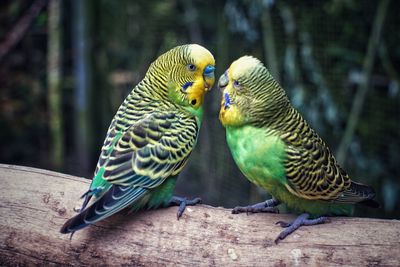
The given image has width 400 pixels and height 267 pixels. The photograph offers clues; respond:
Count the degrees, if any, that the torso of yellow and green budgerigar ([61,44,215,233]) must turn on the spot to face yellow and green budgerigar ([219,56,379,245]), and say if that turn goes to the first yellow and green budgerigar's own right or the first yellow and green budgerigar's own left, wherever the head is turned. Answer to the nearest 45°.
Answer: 0° — it already faces it

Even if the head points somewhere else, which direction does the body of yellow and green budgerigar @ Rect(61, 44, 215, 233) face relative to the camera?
to the viewer's right
